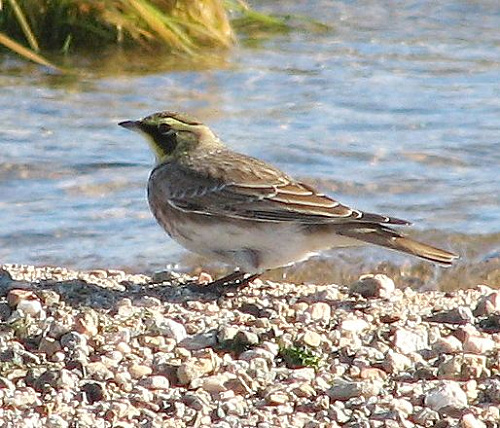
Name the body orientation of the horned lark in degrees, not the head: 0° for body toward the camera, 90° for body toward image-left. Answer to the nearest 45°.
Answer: approximately 90°

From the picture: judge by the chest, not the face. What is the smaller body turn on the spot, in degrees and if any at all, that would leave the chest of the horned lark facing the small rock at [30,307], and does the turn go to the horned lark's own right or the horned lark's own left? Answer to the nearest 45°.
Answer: approximately 45° to the horned lark's own left

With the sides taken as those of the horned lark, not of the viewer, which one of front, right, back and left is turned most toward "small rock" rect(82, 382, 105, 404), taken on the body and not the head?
left

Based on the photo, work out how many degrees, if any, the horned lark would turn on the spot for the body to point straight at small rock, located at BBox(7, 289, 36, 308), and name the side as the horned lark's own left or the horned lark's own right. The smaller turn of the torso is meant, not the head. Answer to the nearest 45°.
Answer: approximately 45° to the horned lark's own left

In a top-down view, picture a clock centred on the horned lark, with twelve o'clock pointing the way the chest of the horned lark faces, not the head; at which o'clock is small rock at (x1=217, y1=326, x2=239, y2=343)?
The small rock is roughly at 9 o'clock from the horned lark.

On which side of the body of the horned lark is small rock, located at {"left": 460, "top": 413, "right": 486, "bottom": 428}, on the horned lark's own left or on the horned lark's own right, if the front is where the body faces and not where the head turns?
on the horned lark's own left

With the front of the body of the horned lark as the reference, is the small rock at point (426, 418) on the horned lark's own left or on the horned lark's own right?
on the horned lark's own left

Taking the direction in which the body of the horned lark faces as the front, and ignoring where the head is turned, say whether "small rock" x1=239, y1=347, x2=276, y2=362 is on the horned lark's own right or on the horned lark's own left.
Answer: on the horned lark's own left

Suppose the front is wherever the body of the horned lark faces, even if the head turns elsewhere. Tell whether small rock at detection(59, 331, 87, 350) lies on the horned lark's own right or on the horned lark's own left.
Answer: on the horned lark's own left

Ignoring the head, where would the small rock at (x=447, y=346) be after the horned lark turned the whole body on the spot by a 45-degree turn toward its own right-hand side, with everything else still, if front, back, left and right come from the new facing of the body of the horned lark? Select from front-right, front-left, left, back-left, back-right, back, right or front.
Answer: back

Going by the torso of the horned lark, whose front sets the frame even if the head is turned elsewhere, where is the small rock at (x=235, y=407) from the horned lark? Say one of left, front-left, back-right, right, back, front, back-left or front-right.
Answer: left

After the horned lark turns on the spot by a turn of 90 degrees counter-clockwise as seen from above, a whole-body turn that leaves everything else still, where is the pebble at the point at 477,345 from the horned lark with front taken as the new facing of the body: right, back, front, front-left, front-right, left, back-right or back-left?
front-left
